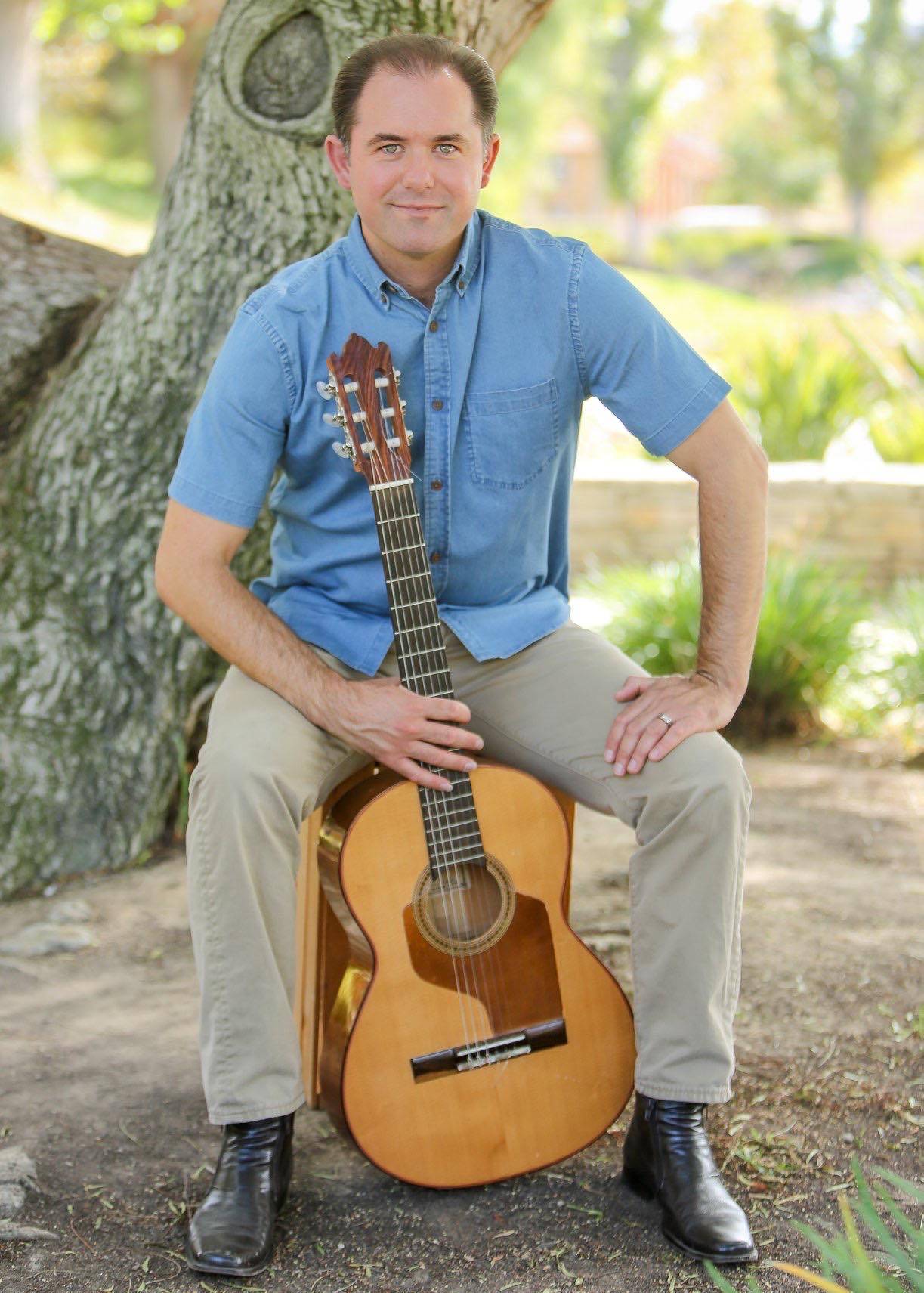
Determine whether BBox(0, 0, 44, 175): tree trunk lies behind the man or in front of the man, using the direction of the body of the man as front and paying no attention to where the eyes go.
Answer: behind

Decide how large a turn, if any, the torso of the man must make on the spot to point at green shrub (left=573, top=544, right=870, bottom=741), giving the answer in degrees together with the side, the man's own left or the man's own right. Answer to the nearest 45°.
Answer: approximately 135° to the man's own left

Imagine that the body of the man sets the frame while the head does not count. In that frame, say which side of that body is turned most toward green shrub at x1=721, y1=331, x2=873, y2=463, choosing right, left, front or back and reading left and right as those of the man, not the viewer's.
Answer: back

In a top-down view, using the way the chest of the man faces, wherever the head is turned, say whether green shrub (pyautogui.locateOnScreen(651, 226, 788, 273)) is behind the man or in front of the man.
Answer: behind

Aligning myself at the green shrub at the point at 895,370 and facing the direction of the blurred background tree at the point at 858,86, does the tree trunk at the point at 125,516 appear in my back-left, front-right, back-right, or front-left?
back-left

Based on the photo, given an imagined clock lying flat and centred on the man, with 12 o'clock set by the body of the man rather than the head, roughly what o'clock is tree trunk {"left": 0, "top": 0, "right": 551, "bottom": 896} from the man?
The tree trunk is roughly at 5 o'clock from the man.

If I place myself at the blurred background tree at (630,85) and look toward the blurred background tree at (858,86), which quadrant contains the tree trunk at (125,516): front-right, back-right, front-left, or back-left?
back-right

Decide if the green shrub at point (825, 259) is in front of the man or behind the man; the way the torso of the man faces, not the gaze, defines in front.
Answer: behind

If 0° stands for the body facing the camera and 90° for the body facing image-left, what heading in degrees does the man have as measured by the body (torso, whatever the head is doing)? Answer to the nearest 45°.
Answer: approximately 0°

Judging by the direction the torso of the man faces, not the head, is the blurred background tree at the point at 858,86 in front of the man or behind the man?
behind
